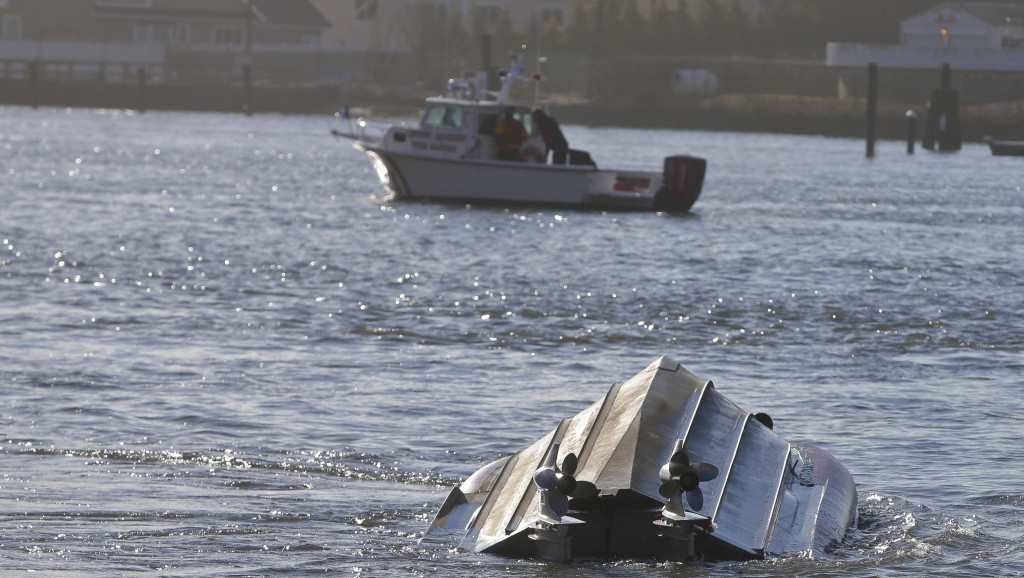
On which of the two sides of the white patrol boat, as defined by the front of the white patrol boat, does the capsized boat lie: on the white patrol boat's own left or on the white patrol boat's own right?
on the white patrol boat's own left

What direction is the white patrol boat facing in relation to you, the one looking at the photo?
facing to the left of the viewer
